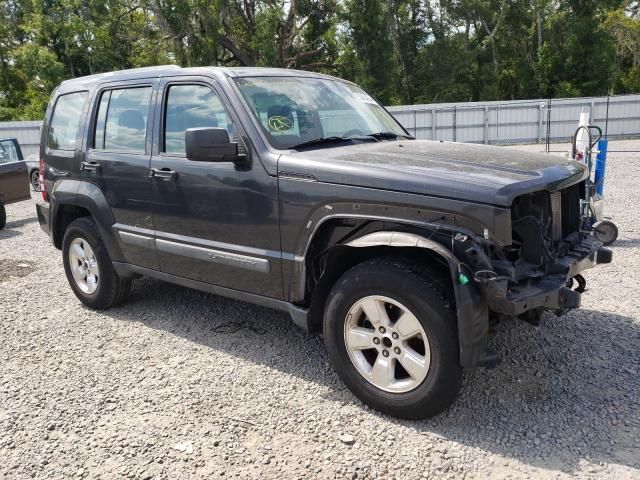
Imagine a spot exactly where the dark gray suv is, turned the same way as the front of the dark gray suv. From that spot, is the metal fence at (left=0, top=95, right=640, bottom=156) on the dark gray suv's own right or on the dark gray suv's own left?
on the dark gray suv's own left

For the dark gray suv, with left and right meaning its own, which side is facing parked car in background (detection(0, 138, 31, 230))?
back

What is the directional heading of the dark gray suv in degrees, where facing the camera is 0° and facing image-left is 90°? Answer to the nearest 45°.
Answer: approximately 315°
